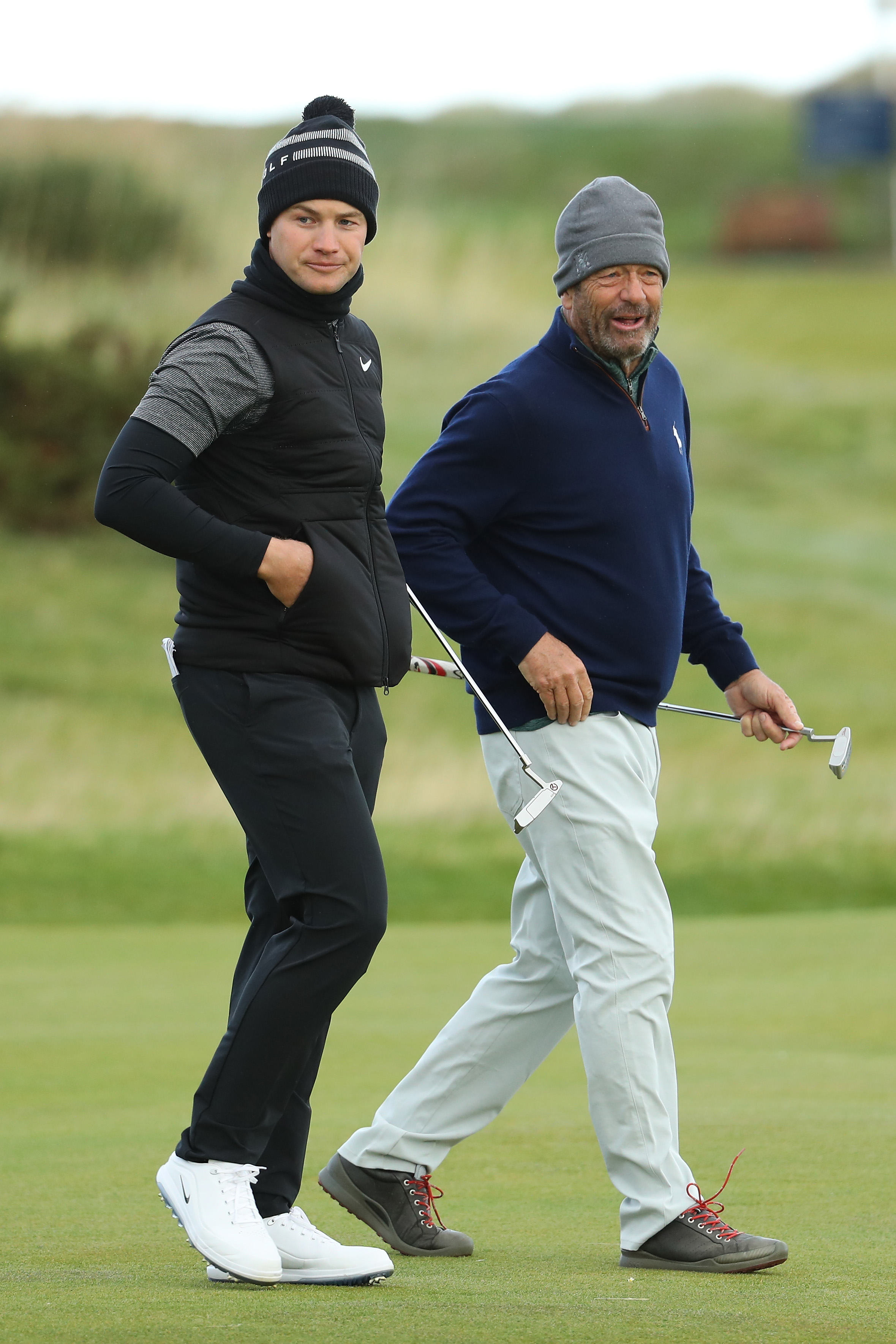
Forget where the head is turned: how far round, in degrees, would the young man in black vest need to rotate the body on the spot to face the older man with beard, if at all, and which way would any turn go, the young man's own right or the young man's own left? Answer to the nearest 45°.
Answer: approximately 90° to the young man's own left

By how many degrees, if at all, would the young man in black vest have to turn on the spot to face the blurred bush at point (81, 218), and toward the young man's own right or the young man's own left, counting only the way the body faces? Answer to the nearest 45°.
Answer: approximately 135° to the young man's own left

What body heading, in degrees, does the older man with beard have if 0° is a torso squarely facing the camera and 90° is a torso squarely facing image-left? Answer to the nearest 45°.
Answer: approximately 315°

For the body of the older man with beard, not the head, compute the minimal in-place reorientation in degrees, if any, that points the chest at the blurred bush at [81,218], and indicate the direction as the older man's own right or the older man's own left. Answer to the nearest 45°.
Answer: approximately 135° to the older man's own left

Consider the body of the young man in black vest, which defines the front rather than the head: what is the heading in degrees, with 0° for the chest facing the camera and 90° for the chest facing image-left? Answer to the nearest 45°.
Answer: approximately 315°

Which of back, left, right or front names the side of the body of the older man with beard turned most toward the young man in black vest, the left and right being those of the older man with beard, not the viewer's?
right

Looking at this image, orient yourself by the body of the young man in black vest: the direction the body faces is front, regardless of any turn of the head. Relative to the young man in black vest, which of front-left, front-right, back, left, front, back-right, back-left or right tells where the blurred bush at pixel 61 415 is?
back-left
